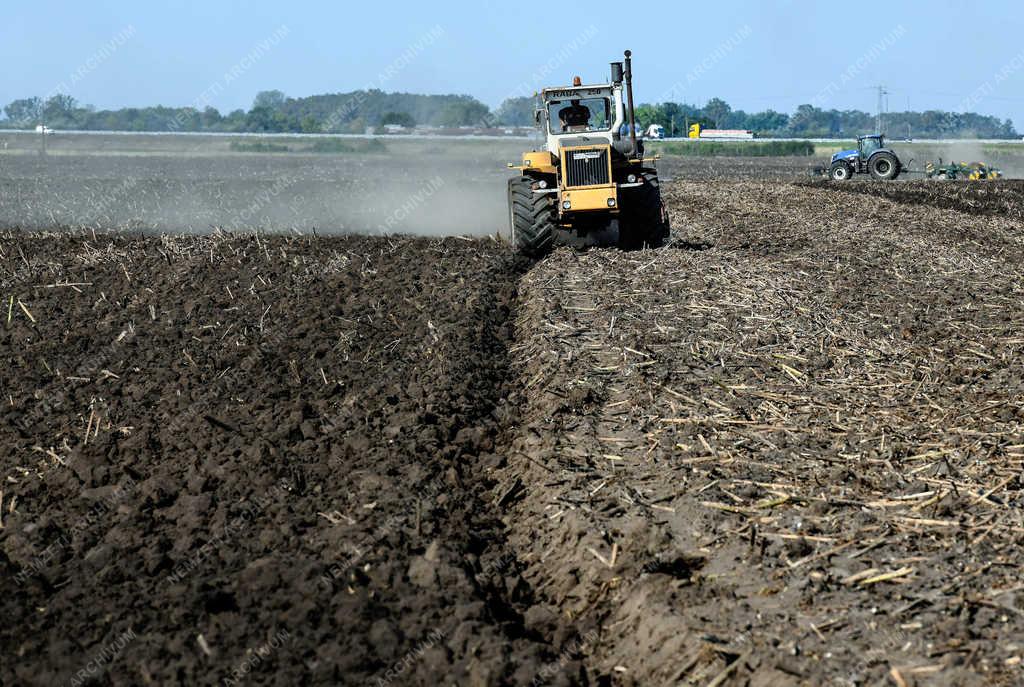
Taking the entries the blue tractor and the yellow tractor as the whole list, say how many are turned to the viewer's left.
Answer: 1

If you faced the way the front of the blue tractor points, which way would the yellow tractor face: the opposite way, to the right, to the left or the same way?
to the left

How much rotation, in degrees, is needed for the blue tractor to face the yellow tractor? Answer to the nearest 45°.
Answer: approximately 90° to its left

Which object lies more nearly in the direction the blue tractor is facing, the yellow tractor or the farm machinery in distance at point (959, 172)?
the yellow tractor

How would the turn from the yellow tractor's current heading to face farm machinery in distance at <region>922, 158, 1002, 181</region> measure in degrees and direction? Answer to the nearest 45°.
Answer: approximately 135° to its left

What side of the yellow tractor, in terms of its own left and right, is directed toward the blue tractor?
back

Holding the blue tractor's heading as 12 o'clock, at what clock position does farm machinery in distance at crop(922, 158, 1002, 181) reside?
The farm machinery in distance is roughly at 5 o'clock from the blue tractor.

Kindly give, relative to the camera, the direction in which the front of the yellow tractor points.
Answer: facing the viewer

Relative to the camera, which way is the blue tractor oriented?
to the viewer's left
